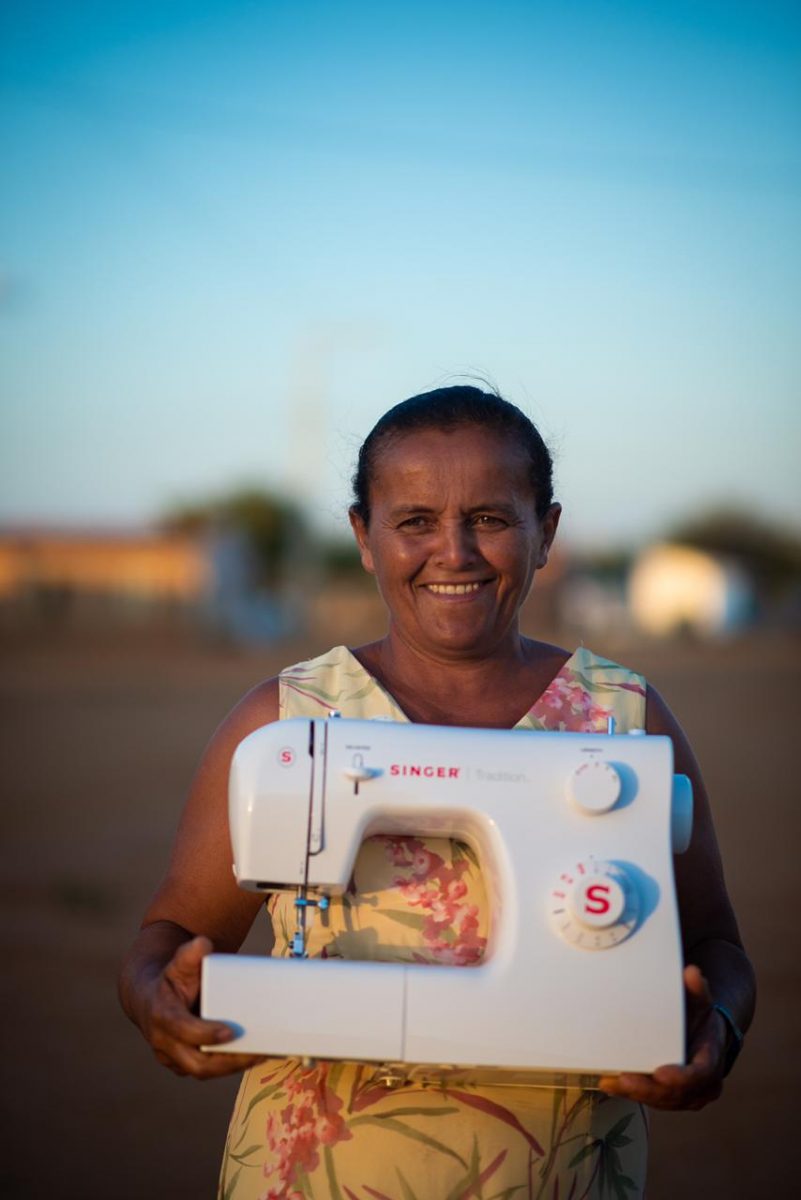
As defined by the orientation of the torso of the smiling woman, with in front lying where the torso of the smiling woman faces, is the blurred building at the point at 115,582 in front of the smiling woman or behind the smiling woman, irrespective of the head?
behind

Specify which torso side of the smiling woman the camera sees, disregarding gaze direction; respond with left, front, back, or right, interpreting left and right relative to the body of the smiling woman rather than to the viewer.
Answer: front
